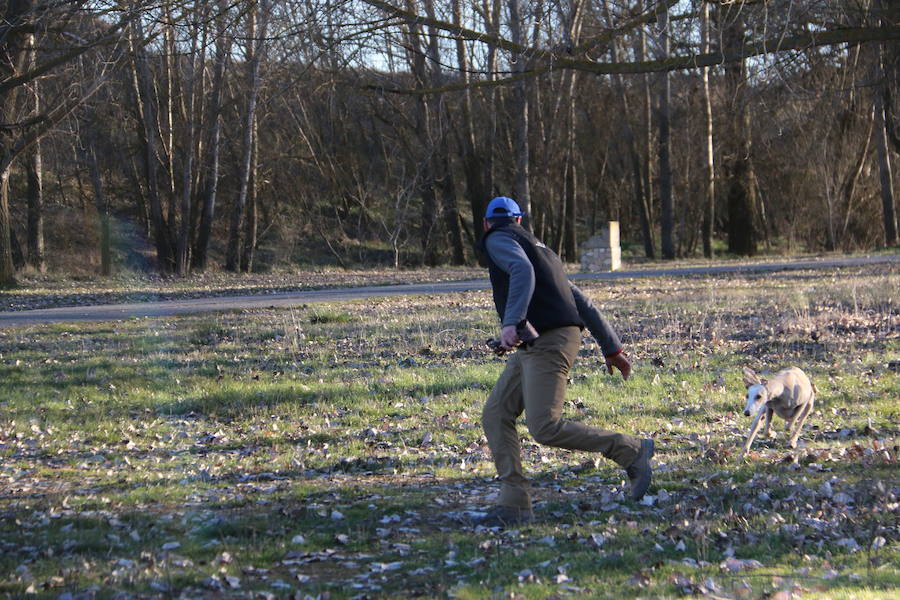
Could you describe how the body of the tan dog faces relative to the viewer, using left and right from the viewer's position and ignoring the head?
facing the viewer and to the left of the viewer
